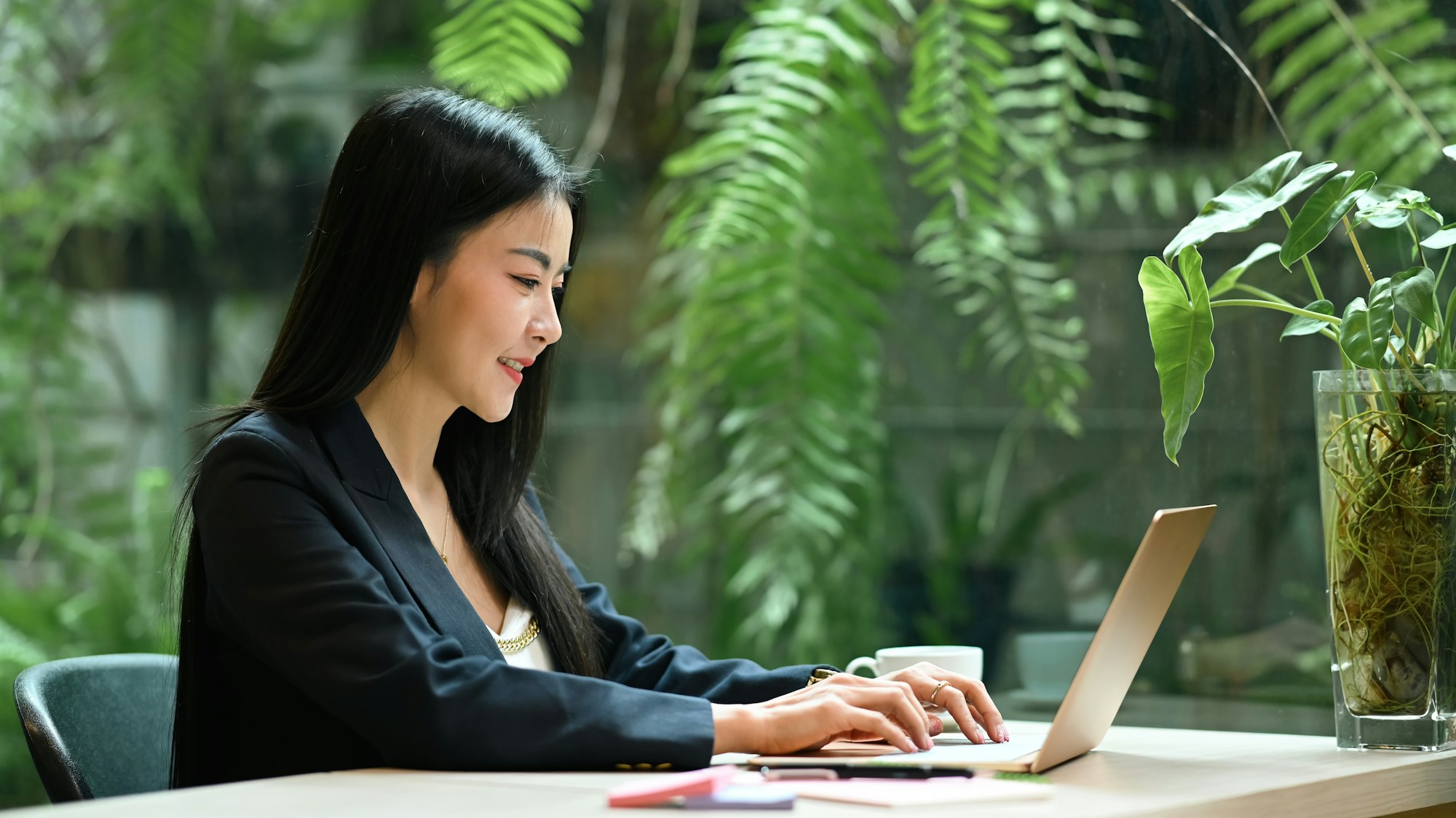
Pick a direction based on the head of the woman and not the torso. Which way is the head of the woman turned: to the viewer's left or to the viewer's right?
to the viewer's right

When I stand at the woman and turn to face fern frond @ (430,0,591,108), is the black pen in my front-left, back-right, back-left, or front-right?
back-right

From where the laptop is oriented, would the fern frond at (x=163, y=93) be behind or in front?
in front

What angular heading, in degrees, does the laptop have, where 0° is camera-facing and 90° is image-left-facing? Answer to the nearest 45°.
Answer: approximately 90°

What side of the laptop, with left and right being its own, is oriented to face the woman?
front
